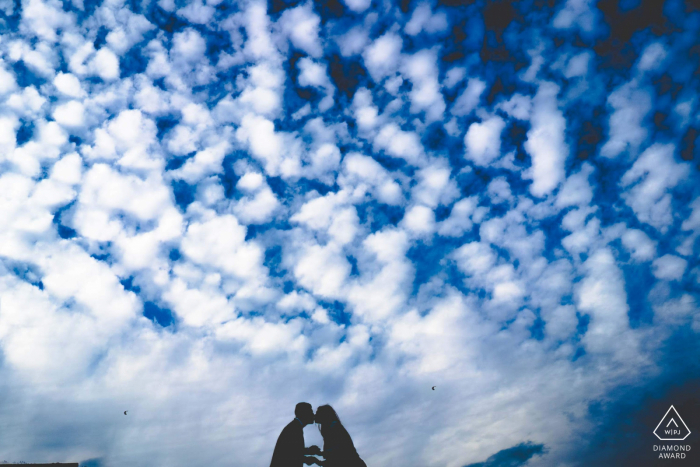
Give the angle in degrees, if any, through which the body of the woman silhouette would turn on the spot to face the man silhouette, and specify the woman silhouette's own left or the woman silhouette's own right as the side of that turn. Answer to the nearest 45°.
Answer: approximately 45° to the woman silhouette's own left

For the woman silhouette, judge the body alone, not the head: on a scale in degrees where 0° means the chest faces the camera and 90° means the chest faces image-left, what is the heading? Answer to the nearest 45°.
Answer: approximately 90°

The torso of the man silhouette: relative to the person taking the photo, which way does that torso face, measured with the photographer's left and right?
facing to the right of the viewer

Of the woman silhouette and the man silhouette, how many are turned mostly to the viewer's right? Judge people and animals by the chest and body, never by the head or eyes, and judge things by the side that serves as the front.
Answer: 1

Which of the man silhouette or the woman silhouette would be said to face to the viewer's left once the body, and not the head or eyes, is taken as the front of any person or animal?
the woman silhouette

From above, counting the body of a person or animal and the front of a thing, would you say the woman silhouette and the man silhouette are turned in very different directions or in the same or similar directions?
very different directions
